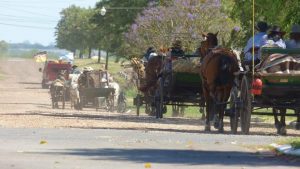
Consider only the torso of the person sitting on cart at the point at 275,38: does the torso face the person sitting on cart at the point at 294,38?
no

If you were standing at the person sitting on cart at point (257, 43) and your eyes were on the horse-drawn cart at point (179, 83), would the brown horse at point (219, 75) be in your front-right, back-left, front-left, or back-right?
front-left
